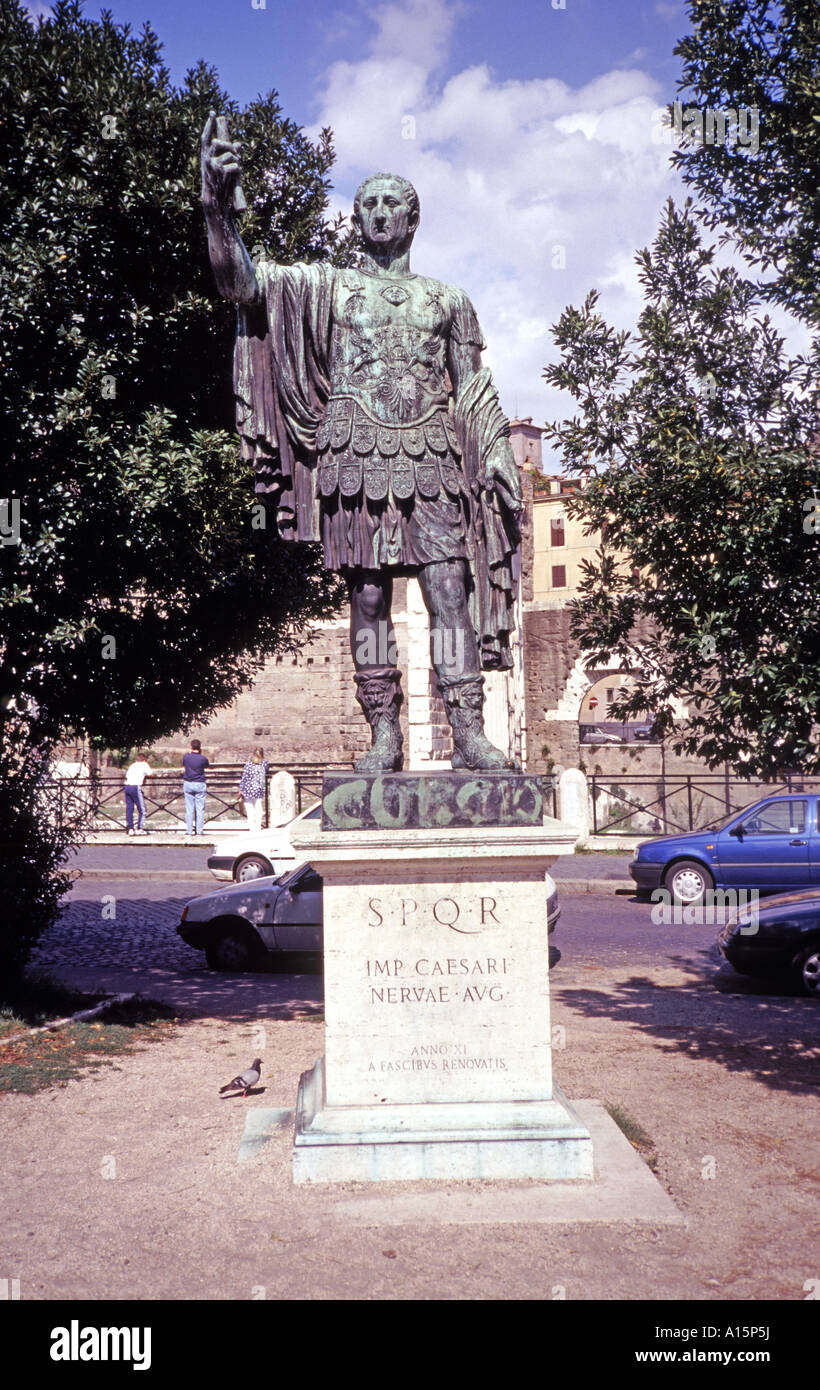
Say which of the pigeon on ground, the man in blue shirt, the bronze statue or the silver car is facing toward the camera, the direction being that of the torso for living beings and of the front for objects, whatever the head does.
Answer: the bronze statue

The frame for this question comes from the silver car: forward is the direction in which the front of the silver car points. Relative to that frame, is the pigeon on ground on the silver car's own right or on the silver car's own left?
on the silver car's own left

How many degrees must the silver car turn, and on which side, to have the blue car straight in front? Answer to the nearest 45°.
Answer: approximately 135° to its right

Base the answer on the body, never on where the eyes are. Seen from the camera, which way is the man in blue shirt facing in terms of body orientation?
away from the camera

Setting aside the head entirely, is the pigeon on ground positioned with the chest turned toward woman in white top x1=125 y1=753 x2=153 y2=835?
no

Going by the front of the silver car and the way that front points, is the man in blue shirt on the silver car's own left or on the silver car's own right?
on the silver car's own right

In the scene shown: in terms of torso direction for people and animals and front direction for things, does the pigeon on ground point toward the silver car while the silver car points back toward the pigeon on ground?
no

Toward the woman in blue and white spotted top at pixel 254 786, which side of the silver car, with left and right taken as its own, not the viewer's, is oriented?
right

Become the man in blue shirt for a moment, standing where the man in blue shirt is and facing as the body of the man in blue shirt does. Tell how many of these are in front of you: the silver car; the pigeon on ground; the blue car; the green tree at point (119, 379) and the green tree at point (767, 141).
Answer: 0

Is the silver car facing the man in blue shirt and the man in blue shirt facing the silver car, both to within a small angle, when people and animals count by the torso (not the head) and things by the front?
no

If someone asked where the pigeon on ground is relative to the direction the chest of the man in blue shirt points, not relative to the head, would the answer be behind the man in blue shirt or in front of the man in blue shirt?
behind

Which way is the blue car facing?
to the viewer's left

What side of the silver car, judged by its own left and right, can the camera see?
left

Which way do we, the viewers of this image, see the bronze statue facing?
facing the viewer
